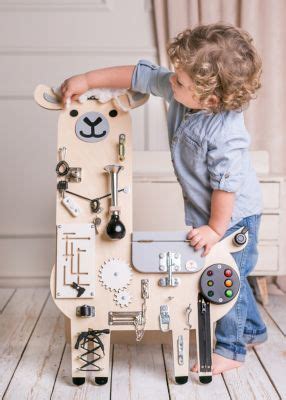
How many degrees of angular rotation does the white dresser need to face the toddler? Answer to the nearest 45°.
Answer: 0° — it already faces them

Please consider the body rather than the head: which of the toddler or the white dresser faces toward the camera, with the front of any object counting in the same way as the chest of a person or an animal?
the white dresser

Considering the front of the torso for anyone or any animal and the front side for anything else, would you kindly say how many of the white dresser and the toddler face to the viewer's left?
1

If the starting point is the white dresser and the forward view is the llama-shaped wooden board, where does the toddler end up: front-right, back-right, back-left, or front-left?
front-left

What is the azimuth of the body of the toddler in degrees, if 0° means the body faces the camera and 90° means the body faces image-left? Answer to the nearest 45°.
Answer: approximately 90°

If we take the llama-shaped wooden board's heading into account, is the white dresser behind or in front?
behind

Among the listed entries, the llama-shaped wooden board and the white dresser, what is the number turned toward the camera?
2

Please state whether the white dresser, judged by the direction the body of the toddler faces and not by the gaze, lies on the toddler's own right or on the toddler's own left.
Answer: on the toddler's own right

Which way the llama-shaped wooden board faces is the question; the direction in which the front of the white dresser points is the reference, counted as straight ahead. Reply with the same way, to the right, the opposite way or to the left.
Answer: the same way

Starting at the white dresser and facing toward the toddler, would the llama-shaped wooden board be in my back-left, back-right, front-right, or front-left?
front-right

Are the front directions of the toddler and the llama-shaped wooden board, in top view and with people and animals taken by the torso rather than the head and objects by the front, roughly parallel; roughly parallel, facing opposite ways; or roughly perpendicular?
roughly perpendicular

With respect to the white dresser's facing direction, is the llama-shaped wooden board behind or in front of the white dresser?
in front

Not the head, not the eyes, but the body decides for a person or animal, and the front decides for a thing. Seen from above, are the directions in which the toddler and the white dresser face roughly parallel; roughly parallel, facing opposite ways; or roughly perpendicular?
roughly perpendicular

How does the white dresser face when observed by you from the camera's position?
facing the viewer
